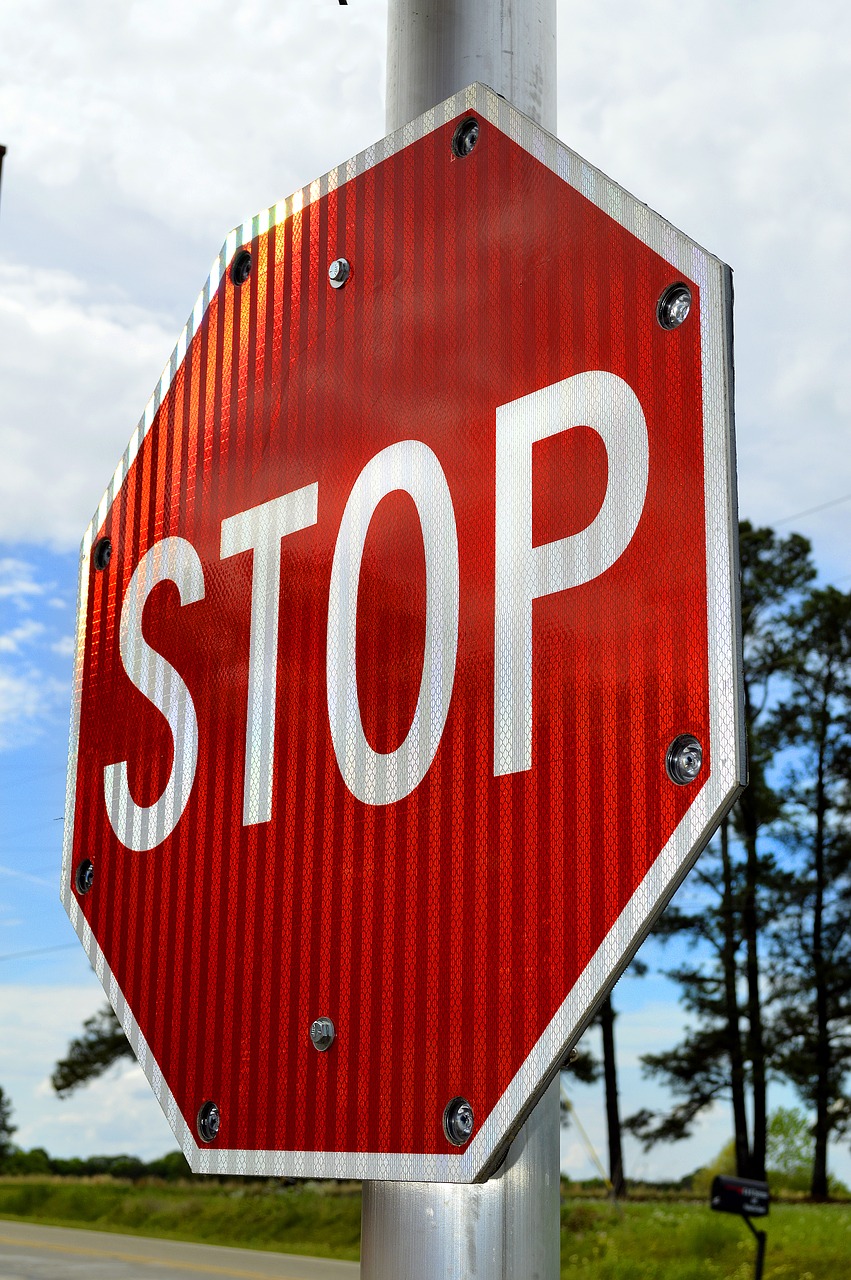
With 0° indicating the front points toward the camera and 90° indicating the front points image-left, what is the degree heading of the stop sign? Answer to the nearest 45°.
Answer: approximately 45°

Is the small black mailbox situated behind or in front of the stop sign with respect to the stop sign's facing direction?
behind

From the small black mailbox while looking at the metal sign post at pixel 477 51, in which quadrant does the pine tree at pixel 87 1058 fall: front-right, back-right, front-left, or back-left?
back-right

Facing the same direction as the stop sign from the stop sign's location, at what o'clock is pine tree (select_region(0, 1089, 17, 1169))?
The pine tree is roughly at 4 o'clock from the stop sign.

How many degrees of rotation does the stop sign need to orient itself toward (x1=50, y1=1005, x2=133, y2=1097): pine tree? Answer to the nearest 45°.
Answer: approximately 135° to its right
